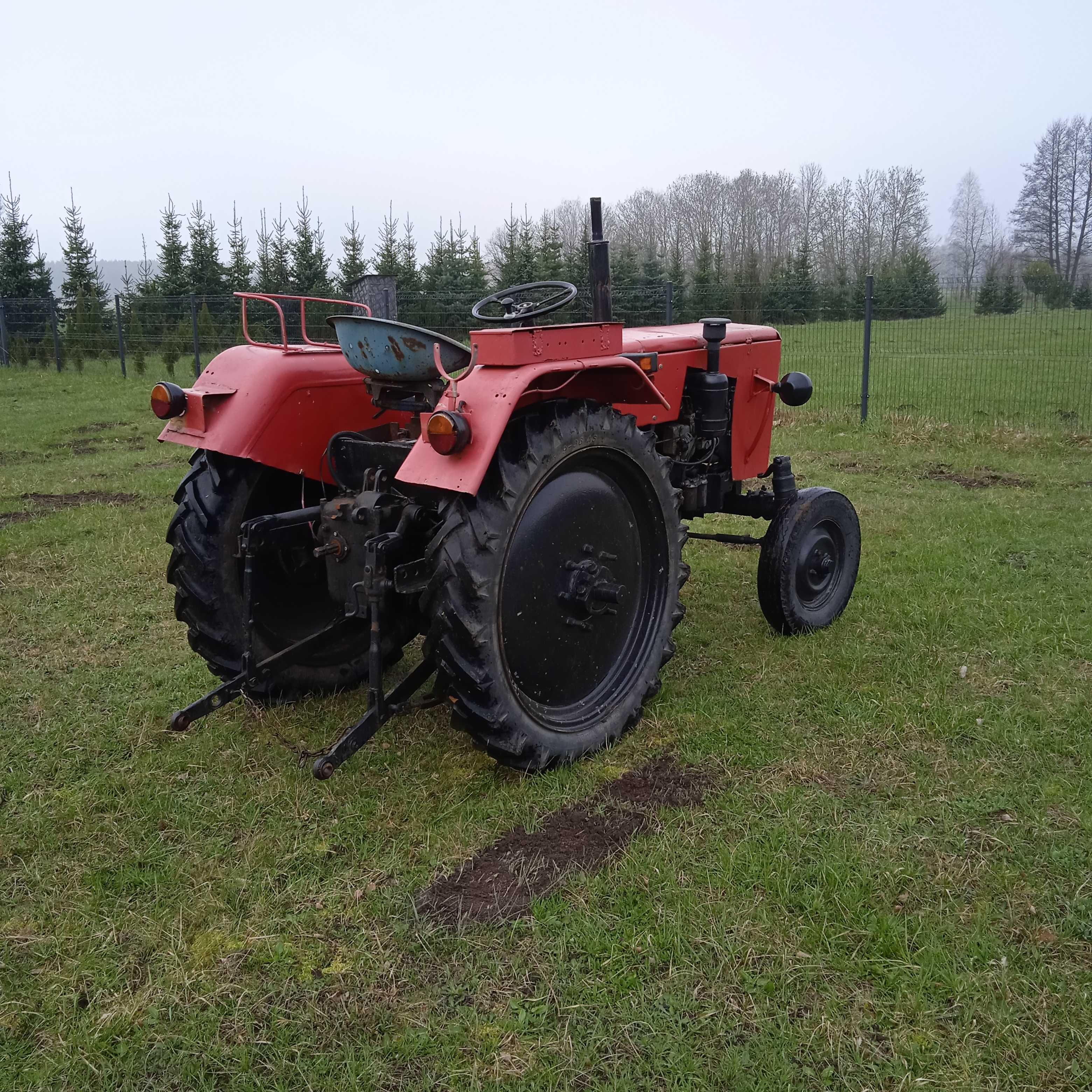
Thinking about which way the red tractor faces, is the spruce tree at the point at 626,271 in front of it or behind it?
in front

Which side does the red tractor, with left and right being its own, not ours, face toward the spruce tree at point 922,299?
front

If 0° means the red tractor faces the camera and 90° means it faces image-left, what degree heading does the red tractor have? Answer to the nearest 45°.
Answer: approximately 225°

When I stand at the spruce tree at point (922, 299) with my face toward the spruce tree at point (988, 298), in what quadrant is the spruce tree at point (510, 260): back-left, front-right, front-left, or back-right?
back-left

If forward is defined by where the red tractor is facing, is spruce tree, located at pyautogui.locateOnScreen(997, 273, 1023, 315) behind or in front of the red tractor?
in front

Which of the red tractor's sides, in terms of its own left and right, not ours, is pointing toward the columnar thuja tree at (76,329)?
left

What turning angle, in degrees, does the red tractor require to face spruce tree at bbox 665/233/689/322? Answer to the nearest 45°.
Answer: approximately 45° to its left

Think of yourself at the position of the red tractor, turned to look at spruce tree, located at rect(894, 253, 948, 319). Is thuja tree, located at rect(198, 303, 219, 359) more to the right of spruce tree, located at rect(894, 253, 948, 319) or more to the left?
left

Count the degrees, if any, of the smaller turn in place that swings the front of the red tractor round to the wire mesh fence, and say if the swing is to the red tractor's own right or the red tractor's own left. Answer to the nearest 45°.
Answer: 0° — it already faces it

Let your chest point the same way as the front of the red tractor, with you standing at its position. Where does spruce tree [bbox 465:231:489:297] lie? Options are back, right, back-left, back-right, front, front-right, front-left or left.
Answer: front-left
